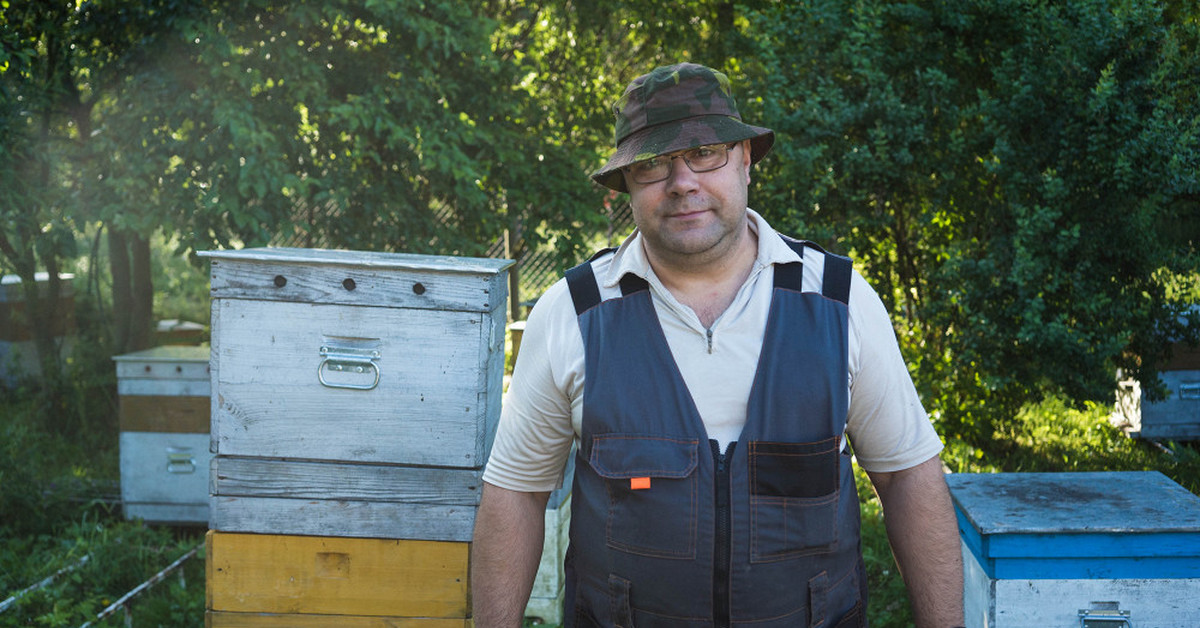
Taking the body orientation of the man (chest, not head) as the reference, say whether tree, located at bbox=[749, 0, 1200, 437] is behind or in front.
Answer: behind

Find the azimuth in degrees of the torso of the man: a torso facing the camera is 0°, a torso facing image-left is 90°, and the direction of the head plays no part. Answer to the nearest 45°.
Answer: approximately 0°

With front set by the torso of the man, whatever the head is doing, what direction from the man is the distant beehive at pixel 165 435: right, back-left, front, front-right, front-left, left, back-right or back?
back-right

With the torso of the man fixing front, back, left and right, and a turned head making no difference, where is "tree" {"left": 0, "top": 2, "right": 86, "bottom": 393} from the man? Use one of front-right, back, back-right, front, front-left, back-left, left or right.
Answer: back-right

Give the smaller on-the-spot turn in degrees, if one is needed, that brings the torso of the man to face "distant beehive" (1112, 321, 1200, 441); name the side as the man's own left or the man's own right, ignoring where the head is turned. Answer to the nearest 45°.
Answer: approximately 135° to the man's own left
